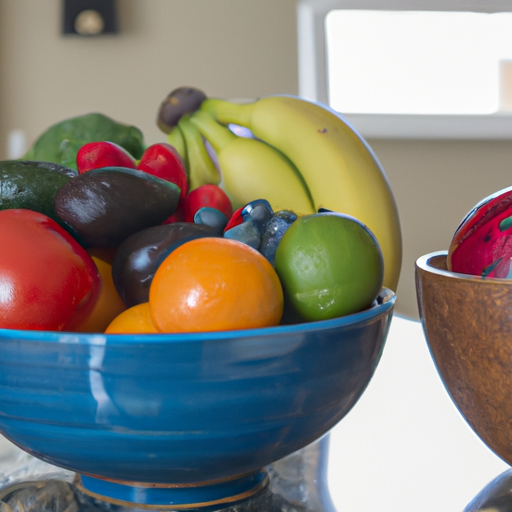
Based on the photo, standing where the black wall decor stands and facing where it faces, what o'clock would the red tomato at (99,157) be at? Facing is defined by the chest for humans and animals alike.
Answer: The red tomato is roughly at 12 o'clock from the black wall decor.

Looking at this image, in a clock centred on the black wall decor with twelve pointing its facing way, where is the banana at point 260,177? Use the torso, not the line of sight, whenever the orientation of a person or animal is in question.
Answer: The banana is roughly at 12 o'clock from the black wall decor.

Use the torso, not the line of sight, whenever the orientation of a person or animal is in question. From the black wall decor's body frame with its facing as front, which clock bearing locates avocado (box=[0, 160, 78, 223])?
The avocado is roughly at 12 o'clock from the black wall decor.

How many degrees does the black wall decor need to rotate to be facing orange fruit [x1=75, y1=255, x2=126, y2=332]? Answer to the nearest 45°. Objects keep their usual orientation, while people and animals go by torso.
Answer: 0° — it already faces it

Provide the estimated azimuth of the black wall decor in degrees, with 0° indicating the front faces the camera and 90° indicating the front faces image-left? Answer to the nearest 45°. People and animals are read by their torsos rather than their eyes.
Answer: approximately 0°

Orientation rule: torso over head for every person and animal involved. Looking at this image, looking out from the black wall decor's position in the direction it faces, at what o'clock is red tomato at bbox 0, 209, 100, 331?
The red tomato is roughly at 12 o'clock from the black wall decor.

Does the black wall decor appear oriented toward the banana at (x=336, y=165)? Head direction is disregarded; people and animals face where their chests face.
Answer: yes

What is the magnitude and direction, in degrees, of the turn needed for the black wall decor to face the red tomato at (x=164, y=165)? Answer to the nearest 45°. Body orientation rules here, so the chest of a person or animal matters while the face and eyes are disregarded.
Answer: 0° — it already faces it

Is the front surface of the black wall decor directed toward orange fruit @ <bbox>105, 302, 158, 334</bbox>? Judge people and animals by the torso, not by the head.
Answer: yes
